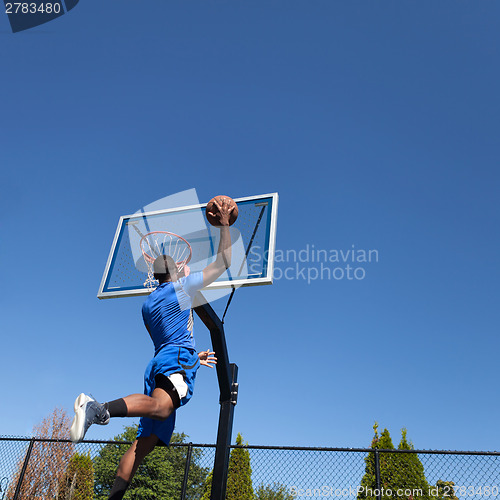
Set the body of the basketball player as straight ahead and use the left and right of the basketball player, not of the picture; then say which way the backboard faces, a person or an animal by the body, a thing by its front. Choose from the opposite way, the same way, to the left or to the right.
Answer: the opposite way

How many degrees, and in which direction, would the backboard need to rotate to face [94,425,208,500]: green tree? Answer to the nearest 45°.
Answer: approximately 135° to its right

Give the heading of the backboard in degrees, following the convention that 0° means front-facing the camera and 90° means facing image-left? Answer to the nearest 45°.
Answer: approximately 45°

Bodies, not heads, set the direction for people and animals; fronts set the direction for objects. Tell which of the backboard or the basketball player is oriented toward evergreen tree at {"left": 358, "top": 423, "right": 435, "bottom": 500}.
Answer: the basketball player

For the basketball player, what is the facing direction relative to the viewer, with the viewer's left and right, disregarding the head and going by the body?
facing away from the viewer and to the right of the viewer

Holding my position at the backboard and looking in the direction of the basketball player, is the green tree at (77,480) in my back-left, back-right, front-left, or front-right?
back-right

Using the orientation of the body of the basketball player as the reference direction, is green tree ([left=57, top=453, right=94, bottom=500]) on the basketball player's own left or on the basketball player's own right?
on the basketball player's own left

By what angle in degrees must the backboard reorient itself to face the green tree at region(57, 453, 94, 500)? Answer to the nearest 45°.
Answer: approximately 135° to its right

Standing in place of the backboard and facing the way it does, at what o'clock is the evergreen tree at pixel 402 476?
The evergreen tree is roughly at 6 o'clock from the backboard.

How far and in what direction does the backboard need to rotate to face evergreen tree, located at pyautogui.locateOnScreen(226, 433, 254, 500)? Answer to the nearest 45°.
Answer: approximately 135° to its right

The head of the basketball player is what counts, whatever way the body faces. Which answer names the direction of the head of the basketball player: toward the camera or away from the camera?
away from the camera
